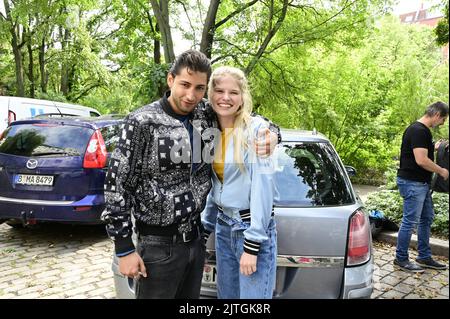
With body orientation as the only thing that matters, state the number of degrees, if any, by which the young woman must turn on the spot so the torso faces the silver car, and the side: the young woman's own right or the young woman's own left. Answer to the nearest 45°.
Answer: approximately 180°

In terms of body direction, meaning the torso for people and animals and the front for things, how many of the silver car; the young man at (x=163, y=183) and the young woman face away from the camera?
1

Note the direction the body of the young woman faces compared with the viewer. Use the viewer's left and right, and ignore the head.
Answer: facing the viewer and to the left of the viewer

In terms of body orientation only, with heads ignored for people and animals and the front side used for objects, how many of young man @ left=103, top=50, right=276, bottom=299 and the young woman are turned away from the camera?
0

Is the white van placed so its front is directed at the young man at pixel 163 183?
no

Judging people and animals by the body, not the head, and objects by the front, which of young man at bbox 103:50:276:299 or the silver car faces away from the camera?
the silver car

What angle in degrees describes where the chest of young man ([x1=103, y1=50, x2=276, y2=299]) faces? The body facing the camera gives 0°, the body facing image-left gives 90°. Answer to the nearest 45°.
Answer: approximately 315°

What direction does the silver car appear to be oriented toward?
away from the camera

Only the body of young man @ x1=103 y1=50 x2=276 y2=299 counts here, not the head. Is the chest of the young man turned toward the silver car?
no

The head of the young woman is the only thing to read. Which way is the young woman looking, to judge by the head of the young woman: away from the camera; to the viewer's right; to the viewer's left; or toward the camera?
toward the camera
